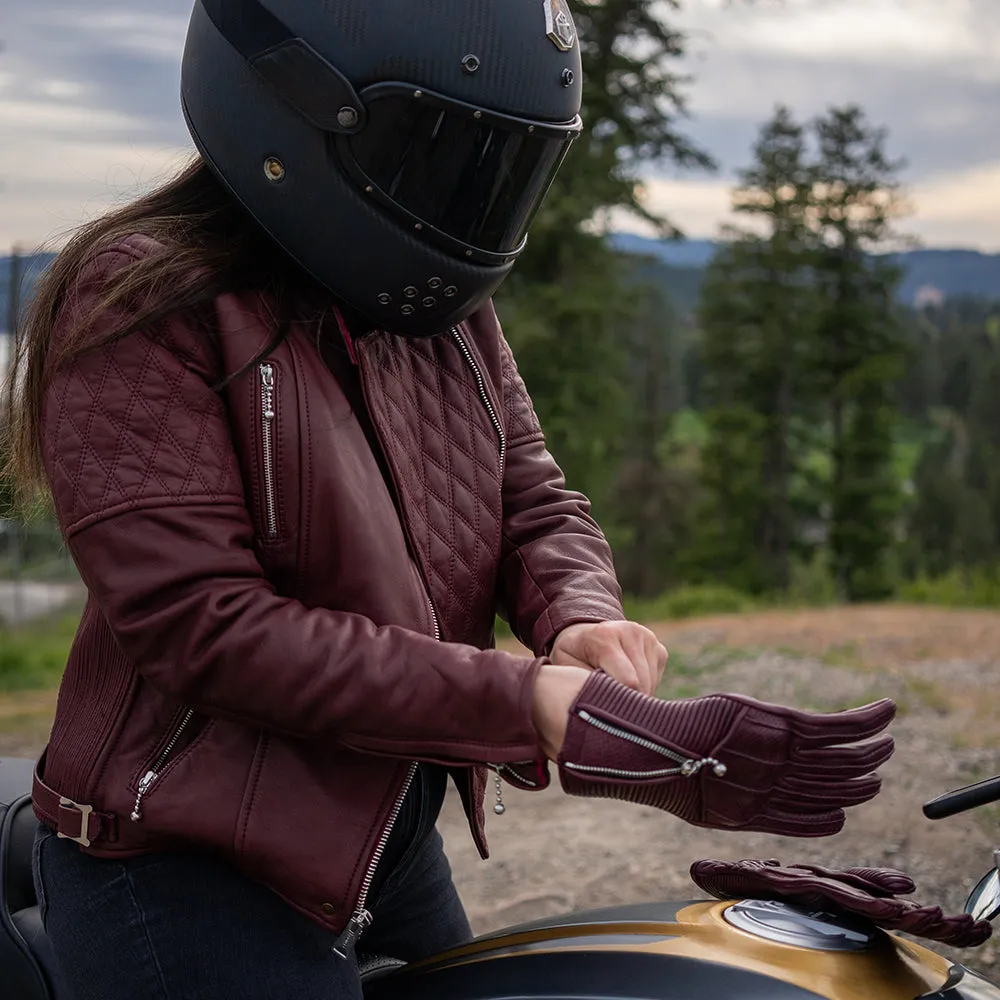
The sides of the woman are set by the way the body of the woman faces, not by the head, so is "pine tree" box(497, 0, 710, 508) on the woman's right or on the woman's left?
on the woman's left

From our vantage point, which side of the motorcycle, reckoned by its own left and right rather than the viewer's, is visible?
right

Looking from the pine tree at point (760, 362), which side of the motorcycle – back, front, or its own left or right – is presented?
left

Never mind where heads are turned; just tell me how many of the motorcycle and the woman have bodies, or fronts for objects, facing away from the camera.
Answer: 0

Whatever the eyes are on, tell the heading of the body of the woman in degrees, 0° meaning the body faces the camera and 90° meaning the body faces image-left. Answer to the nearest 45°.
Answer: approximately 315°

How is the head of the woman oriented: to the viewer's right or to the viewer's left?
to the viewer's right

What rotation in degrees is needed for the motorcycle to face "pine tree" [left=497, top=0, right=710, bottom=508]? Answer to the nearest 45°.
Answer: approximately 90° to its left
